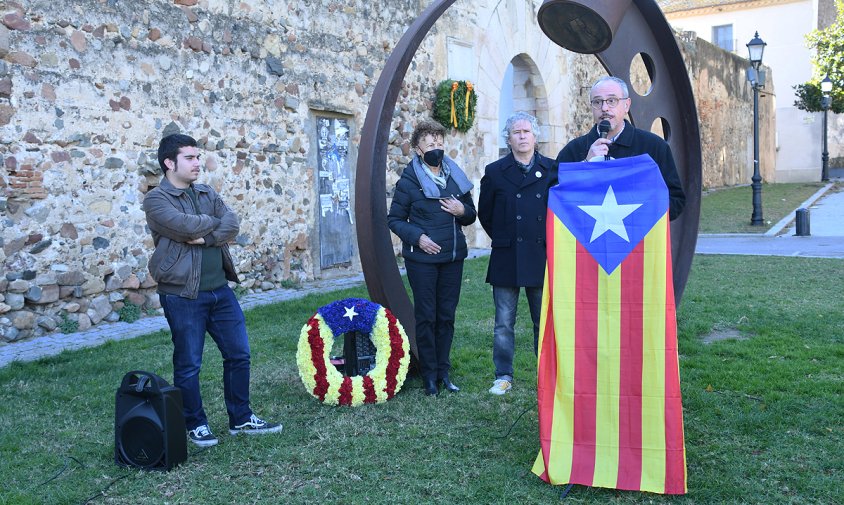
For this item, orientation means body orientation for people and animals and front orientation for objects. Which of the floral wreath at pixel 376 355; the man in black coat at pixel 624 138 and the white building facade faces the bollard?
the white building facade

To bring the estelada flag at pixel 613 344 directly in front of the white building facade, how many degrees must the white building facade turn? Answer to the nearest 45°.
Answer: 0° — it already faces it

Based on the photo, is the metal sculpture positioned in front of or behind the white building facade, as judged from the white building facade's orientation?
in front

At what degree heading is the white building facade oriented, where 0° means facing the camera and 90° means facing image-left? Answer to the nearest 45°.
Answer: approximately 0°

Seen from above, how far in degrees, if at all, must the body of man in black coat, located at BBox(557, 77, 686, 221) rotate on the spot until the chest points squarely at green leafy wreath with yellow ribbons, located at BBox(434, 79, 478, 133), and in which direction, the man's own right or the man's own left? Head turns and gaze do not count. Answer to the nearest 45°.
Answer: approximately 180°

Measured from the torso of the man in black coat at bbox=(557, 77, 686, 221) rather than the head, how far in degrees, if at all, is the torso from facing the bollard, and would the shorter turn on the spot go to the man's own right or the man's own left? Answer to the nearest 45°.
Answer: approximately 180°

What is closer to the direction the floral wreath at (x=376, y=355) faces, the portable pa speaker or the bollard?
the portable pa speaker

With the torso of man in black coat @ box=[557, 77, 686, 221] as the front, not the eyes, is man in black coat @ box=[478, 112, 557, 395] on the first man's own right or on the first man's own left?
on the first man's own right

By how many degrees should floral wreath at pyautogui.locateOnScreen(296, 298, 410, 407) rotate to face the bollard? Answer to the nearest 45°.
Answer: approximately 135° to its left

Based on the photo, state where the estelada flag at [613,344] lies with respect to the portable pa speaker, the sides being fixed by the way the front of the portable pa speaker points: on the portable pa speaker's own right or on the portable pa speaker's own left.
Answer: on the portable pa speaker's own left

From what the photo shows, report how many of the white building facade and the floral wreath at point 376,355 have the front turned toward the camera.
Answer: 2
